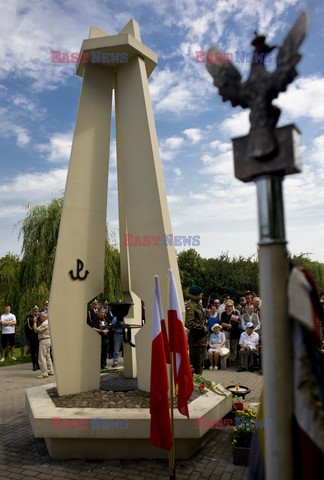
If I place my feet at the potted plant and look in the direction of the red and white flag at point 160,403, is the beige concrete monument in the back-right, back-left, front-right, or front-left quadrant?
front-right

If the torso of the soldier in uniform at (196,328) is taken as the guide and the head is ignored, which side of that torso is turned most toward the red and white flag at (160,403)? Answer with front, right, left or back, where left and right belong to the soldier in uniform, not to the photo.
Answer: right

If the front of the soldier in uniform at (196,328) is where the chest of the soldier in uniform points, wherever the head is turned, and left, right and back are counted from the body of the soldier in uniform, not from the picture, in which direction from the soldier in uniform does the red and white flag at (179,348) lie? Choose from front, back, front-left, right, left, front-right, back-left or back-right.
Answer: right

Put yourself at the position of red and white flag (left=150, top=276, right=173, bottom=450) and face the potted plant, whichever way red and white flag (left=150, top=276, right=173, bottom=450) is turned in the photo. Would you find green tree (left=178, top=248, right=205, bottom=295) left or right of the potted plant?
left

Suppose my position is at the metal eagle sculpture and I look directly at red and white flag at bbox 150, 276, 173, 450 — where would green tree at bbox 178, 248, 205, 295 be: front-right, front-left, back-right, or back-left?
front-right

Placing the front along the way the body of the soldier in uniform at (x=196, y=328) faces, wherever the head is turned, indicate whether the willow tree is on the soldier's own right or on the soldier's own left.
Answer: on the soldier's own left

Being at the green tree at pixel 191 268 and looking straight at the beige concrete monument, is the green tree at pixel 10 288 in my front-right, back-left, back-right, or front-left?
front-right

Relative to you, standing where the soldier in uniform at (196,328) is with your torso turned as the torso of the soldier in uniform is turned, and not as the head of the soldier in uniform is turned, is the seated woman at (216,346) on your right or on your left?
on your left
